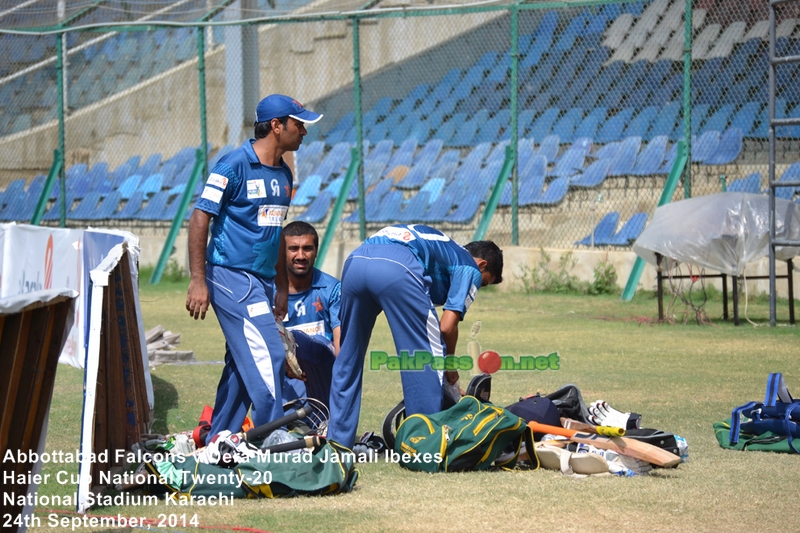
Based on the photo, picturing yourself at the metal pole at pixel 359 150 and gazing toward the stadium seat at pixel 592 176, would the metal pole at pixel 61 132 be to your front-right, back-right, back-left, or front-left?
back-left

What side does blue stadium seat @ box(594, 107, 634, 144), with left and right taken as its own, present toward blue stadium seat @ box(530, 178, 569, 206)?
front

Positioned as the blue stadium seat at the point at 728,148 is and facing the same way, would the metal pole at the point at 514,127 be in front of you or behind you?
in front

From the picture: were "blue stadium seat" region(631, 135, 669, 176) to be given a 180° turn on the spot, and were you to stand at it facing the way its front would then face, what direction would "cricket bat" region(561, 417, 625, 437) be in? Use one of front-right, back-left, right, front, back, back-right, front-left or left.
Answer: back-right

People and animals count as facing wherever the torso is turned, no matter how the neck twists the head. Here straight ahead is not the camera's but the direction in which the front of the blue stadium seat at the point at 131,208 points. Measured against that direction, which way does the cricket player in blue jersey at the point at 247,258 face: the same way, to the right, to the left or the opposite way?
to the left

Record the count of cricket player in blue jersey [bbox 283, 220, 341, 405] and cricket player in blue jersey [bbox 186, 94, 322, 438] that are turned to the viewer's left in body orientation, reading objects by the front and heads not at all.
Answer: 0

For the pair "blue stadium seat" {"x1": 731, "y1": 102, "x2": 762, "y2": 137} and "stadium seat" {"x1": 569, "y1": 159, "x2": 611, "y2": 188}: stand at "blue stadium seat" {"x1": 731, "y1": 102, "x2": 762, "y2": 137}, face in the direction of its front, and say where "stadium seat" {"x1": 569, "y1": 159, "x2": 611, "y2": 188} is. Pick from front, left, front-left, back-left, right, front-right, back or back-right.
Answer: front-right

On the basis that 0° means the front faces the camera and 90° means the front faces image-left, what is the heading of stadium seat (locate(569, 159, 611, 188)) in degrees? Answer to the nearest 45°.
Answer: approximately 45°

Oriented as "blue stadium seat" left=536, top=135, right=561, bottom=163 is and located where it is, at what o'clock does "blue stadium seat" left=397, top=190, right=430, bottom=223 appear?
"blue stadium seat" left=397, top=190, right=430, bottom=223 is roughly at 1 o'clock from "blue stadium seat" left=536, top=135, right=561, bottom=163.

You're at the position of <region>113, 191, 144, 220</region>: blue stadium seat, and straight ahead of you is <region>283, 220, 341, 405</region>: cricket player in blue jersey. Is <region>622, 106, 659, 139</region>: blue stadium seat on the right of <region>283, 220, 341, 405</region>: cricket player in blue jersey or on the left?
left

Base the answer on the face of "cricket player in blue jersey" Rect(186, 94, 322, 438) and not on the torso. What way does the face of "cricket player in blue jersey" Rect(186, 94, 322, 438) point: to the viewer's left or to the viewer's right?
to the viewer's right
